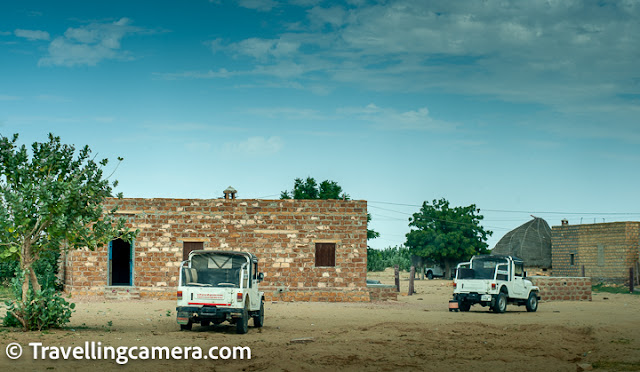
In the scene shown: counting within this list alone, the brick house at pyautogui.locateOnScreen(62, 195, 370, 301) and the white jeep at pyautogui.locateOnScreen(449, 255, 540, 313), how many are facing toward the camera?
1

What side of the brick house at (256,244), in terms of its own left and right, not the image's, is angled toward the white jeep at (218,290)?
front

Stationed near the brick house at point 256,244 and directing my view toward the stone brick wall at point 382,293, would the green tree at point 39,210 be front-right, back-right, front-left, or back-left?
back-right

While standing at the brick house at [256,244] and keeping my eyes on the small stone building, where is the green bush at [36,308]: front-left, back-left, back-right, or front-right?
back-right

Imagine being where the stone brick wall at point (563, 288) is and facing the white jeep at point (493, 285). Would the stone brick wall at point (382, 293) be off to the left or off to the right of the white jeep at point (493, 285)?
right

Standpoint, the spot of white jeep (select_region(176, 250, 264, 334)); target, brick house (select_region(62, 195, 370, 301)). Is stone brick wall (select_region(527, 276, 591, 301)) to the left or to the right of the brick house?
right

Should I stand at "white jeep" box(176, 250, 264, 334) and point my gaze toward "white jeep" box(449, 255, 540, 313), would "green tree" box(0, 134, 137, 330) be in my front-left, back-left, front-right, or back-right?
back-left

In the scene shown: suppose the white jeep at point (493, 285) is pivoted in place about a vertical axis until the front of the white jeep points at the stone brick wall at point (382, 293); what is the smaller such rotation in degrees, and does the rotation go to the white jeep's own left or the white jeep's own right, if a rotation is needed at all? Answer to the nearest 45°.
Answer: approximately 90° to the white jeep's own left

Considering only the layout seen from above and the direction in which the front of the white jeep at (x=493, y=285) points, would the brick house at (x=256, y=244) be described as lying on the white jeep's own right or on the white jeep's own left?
on the white jeep's own left

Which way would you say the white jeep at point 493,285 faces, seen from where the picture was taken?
facing away from the viewer and to the right of the viewer

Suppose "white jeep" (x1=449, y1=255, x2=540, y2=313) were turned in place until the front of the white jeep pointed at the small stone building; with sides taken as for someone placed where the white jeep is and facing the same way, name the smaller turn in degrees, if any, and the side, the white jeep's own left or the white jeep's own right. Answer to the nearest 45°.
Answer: approximately 45° to the white jeep's own left

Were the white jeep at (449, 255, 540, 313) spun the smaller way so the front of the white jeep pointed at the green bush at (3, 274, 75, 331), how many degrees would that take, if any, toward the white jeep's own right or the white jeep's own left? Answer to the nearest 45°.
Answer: approximately 180°

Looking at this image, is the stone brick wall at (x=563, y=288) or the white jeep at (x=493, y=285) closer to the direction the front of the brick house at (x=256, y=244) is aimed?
the white jeep
